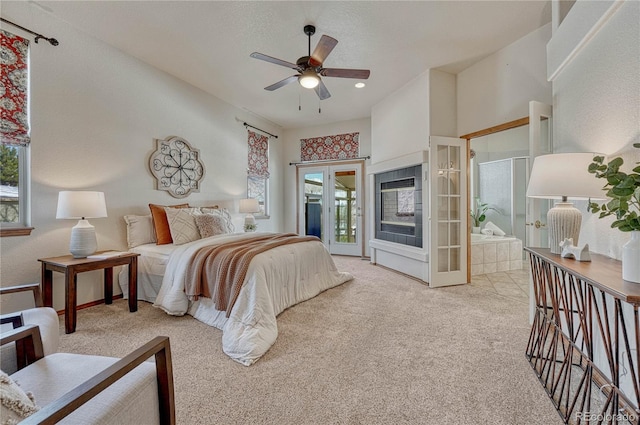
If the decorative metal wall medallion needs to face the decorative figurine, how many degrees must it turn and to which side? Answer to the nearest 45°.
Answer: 0° — it already faces it

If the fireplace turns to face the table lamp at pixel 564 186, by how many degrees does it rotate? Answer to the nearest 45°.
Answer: approximately 45° to its left

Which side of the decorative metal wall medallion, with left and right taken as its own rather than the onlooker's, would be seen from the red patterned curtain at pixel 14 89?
right

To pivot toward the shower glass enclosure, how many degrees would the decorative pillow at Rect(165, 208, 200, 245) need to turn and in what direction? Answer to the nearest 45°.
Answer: approximately 45° to its left

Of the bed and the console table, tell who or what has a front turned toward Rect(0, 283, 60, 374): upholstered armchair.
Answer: the console table

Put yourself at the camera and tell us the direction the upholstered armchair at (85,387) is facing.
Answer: facing away from the viewer and to the right of the viewer

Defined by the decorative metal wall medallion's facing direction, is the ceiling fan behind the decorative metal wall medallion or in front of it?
in front

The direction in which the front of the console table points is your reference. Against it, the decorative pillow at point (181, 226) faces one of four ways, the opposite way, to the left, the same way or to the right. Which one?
the opposite way

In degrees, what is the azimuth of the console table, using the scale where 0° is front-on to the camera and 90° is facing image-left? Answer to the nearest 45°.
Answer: approximately 45°

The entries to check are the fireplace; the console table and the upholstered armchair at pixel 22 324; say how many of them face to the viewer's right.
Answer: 1

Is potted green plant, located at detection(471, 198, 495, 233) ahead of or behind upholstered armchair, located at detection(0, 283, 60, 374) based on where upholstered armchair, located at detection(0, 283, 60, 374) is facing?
ahead
